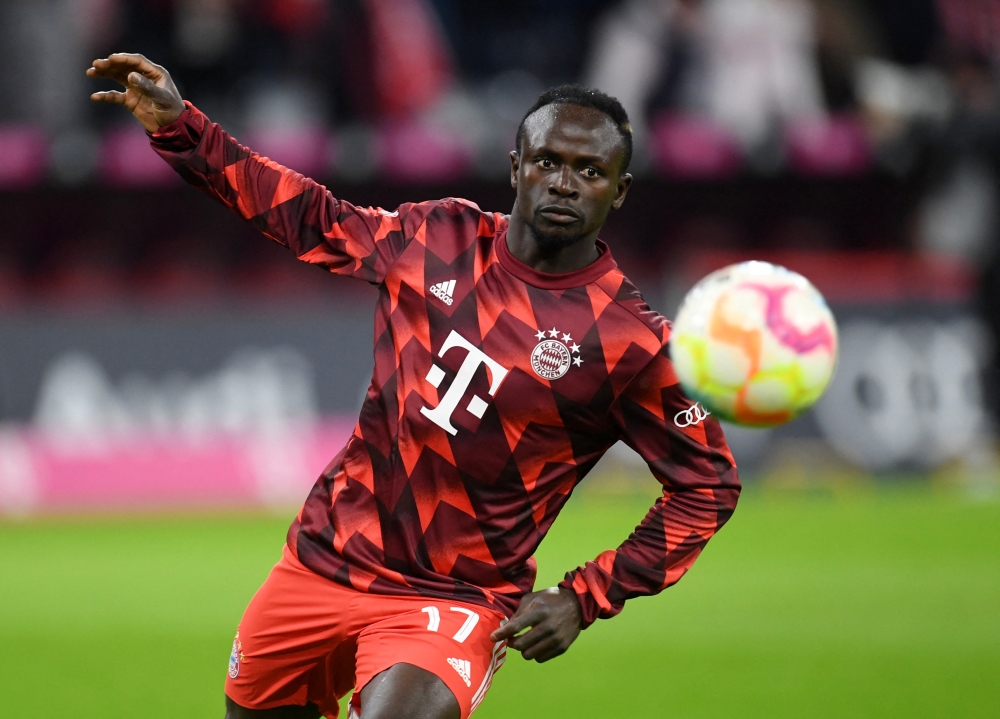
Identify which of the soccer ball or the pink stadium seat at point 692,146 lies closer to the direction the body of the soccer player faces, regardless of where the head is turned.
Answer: the soccer ball

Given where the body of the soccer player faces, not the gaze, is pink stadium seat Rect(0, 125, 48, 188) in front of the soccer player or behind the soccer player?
behind

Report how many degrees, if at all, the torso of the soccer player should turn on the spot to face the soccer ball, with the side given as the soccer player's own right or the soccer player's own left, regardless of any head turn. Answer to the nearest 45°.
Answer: approximately 45° to the soccer player's own left

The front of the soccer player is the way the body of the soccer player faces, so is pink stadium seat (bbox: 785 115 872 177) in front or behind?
behind

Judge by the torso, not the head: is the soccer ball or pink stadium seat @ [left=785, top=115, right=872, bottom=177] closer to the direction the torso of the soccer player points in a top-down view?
the soccer ball

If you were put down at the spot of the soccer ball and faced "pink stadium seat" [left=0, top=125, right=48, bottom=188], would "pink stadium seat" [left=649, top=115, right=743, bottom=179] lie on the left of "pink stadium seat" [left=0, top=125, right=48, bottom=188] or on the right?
right

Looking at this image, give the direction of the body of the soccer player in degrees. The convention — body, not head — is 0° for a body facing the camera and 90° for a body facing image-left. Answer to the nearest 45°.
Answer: approximately 0°

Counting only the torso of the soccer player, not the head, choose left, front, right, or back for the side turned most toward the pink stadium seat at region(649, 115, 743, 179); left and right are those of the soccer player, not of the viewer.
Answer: back
